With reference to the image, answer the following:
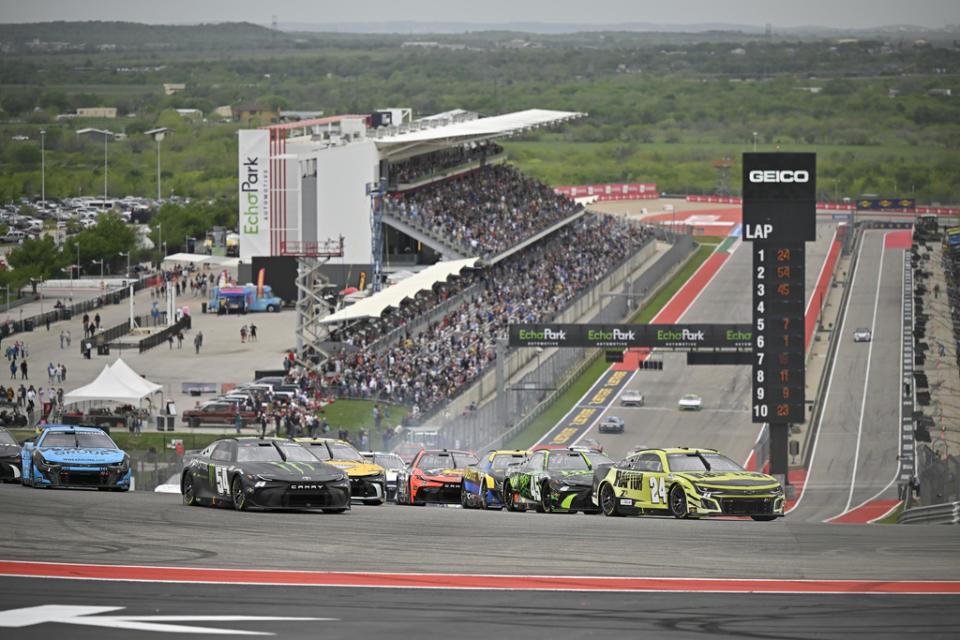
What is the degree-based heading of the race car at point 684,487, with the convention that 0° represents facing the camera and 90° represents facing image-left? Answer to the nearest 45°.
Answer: approximately 315°

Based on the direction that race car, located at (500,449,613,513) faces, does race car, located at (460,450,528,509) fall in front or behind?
behind

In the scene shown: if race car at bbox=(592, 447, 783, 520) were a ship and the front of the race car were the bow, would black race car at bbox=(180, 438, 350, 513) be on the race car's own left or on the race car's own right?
on the race car's own right

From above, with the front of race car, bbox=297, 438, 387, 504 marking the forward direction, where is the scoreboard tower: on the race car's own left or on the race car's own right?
on the race car's own left

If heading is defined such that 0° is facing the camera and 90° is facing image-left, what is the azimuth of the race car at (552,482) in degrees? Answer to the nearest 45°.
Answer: approximately 315°

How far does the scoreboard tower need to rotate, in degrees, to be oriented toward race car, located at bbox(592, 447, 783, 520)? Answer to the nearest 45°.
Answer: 0° — it already faces it
